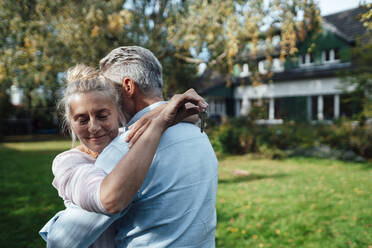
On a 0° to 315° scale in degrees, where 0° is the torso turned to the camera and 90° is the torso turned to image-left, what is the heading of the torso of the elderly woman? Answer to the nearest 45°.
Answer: approximately 315°

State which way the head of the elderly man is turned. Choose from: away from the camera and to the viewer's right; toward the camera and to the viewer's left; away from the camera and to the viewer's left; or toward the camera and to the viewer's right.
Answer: away from the camera and to the viewer's left

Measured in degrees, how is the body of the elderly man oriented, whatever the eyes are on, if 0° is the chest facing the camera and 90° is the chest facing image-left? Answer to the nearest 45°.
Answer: approximately 135°

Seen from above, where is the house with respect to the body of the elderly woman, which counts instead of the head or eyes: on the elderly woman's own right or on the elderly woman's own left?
on the elderly woman's own left

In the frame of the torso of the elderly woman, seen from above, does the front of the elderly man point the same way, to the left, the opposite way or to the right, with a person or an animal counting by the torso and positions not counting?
the opposite way
